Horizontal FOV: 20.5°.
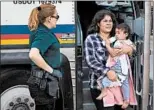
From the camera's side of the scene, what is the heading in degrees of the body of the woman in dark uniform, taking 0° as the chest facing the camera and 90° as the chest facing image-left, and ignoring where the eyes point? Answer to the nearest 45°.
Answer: approximately 270°

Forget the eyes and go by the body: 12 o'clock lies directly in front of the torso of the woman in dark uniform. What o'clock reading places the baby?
The baby is roughly at 12 o'clock from the woman in dark uniform.

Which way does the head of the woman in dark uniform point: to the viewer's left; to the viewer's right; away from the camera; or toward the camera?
to the viewer's right
